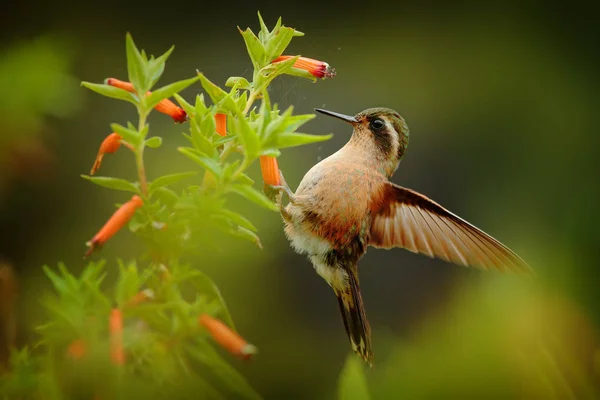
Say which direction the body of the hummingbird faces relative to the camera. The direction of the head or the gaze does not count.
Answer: to the viewer's left

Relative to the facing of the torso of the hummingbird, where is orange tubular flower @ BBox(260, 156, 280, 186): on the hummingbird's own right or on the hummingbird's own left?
on the hummingbird's own right
